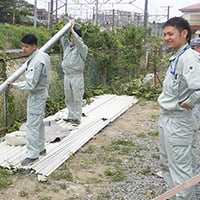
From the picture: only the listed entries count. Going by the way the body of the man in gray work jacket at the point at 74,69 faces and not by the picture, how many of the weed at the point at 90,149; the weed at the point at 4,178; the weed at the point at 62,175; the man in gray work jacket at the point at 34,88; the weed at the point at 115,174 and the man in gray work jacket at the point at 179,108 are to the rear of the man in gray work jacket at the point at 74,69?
0

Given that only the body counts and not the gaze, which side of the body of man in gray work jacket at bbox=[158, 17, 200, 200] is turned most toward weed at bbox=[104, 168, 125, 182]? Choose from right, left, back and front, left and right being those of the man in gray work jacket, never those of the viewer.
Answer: right

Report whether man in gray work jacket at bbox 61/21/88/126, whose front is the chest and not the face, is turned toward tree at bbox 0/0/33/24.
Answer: no

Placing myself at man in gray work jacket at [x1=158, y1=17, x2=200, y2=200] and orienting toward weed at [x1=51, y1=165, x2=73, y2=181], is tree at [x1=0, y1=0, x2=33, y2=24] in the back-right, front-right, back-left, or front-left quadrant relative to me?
front-right

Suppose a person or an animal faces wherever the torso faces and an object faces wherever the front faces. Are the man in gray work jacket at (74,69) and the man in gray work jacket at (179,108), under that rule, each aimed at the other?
no

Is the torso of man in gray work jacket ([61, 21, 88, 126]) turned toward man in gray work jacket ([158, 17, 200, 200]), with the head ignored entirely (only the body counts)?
no

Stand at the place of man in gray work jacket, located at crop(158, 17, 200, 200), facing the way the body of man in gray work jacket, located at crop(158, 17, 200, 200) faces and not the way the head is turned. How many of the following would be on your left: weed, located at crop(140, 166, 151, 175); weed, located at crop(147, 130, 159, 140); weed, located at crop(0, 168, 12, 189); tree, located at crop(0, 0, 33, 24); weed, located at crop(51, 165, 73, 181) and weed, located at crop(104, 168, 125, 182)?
0

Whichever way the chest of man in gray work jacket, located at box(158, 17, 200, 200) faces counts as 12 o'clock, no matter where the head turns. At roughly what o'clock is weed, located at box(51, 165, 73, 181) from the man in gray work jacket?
The weed is roughly at 3 o'clock from the man in gray work jacket.

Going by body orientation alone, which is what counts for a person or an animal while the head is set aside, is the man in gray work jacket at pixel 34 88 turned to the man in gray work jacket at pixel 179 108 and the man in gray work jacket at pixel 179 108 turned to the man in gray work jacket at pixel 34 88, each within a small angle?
no

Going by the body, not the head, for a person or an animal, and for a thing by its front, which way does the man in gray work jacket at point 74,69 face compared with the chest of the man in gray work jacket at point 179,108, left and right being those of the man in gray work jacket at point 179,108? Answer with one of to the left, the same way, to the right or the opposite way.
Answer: the same way

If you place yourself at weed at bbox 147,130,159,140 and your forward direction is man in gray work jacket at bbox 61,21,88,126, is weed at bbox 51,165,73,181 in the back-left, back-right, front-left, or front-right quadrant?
front-left

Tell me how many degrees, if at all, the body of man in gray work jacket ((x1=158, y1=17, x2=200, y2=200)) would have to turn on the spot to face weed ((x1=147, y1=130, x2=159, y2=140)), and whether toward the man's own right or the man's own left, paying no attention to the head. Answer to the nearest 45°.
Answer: approximately 135° to the man's own right
